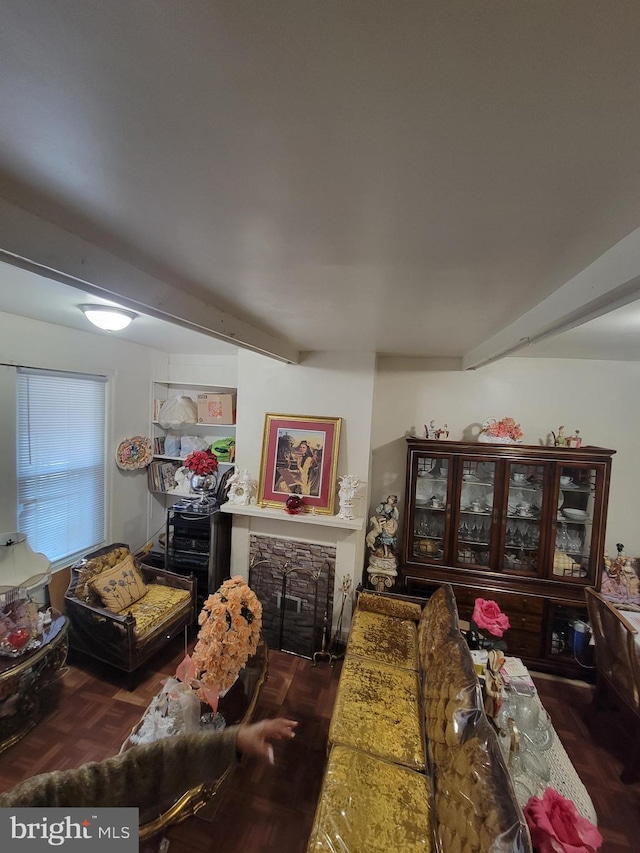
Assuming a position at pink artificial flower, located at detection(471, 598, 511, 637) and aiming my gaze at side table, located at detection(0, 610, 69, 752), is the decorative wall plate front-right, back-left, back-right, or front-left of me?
front-right

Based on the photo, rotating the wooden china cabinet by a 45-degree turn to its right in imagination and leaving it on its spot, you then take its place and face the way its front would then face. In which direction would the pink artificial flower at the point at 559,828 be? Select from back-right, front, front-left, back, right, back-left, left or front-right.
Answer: front-left

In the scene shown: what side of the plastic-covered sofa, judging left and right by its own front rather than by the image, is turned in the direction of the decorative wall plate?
front

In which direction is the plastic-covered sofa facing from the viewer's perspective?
to the viewer's left

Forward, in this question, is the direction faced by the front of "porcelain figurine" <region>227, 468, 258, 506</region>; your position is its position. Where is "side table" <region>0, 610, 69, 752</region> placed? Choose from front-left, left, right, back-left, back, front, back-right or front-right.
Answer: front-right

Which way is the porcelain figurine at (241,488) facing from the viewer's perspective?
toward the camera

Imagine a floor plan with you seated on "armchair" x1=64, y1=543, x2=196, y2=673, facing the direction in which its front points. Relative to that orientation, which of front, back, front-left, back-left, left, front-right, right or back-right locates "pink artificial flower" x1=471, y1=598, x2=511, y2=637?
front

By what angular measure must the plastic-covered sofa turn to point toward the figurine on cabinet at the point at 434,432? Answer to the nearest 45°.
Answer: approximately 90° to its right

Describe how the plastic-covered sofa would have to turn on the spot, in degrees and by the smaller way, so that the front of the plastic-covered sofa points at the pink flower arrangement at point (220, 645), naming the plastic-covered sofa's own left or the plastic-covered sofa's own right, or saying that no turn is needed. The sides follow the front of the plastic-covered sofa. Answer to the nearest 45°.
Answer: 0° — it already faces it

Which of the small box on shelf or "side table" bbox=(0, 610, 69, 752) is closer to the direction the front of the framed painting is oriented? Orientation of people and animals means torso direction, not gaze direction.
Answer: the side table

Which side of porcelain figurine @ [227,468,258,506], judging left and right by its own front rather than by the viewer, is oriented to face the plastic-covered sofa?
front

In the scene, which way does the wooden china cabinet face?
toward the camera
